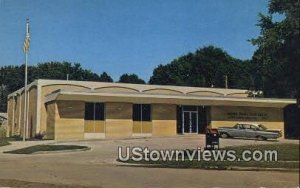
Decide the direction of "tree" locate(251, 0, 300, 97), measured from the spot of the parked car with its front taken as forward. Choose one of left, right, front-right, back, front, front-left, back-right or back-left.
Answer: right
